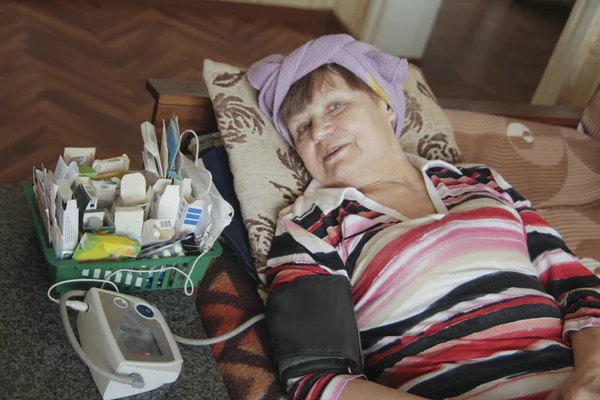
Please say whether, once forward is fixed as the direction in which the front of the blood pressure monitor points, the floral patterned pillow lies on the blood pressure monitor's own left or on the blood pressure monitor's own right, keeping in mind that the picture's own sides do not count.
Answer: on the blood pressure monitor's own left

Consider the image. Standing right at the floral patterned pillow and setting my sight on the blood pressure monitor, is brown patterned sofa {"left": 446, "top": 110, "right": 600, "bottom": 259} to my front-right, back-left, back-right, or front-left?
back-left
